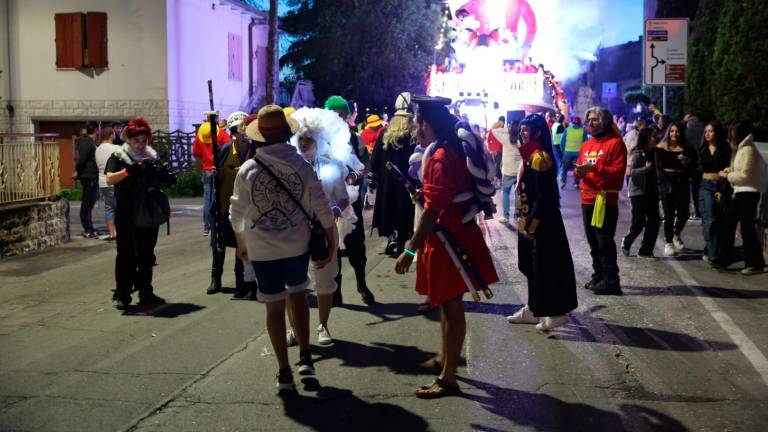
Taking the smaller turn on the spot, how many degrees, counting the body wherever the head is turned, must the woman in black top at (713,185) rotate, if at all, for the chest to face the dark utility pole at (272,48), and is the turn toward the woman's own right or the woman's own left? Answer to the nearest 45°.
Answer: approximately 90° to the woman's own right

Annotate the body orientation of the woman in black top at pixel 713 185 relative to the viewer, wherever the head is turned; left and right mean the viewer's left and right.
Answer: facing the viewer and to the left of the viewer

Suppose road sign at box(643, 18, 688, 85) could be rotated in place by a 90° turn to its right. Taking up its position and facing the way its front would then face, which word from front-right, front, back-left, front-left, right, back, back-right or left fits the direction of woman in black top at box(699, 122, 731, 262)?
left

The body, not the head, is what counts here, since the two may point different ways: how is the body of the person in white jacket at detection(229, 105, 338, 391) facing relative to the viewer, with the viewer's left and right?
facing away from the viewer

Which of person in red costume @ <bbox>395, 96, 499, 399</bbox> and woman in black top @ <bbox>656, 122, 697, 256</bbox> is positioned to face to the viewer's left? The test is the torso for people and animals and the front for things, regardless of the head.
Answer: the person in red costume

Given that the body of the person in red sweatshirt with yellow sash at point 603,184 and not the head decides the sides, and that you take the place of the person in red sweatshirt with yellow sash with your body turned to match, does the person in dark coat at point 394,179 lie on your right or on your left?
on your right

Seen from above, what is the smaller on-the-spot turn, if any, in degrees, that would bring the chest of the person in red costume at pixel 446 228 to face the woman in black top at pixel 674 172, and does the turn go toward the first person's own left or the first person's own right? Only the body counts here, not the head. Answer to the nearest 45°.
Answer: approximately 135° to the first person's own right

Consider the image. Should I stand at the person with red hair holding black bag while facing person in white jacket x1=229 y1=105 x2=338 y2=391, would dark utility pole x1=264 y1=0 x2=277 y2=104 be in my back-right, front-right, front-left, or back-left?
back-left

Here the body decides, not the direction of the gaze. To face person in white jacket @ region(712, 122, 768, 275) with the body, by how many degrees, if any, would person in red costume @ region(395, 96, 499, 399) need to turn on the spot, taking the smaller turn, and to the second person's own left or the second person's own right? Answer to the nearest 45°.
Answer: approximately 135° to the second person's own right

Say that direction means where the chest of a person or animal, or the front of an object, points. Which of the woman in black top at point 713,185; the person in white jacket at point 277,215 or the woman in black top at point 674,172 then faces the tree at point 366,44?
the person in white jacket
